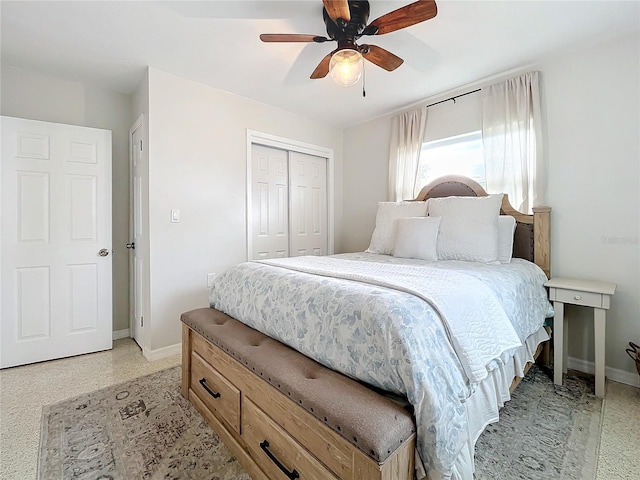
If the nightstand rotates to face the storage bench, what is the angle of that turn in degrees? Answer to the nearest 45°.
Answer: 0° — it already faces it

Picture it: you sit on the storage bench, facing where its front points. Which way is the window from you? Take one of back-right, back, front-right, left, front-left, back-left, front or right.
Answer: back

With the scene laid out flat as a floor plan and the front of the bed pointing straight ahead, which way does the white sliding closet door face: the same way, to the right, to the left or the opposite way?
to the left

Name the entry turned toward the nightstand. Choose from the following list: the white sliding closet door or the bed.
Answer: the white sliding closet door

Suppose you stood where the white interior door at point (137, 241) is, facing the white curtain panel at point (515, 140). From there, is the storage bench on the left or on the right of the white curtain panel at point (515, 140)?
right

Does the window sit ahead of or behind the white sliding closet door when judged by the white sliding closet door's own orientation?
ahead

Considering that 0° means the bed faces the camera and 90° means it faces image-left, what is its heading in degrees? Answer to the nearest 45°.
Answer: approximately 45°

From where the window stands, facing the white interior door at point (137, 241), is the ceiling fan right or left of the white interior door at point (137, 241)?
left

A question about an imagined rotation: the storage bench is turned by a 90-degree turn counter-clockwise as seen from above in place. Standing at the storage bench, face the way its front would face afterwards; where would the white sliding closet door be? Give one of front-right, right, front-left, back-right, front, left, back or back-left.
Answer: back-left

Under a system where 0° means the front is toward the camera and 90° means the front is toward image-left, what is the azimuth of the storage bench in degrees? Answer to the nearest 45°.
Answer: approximately 45°
